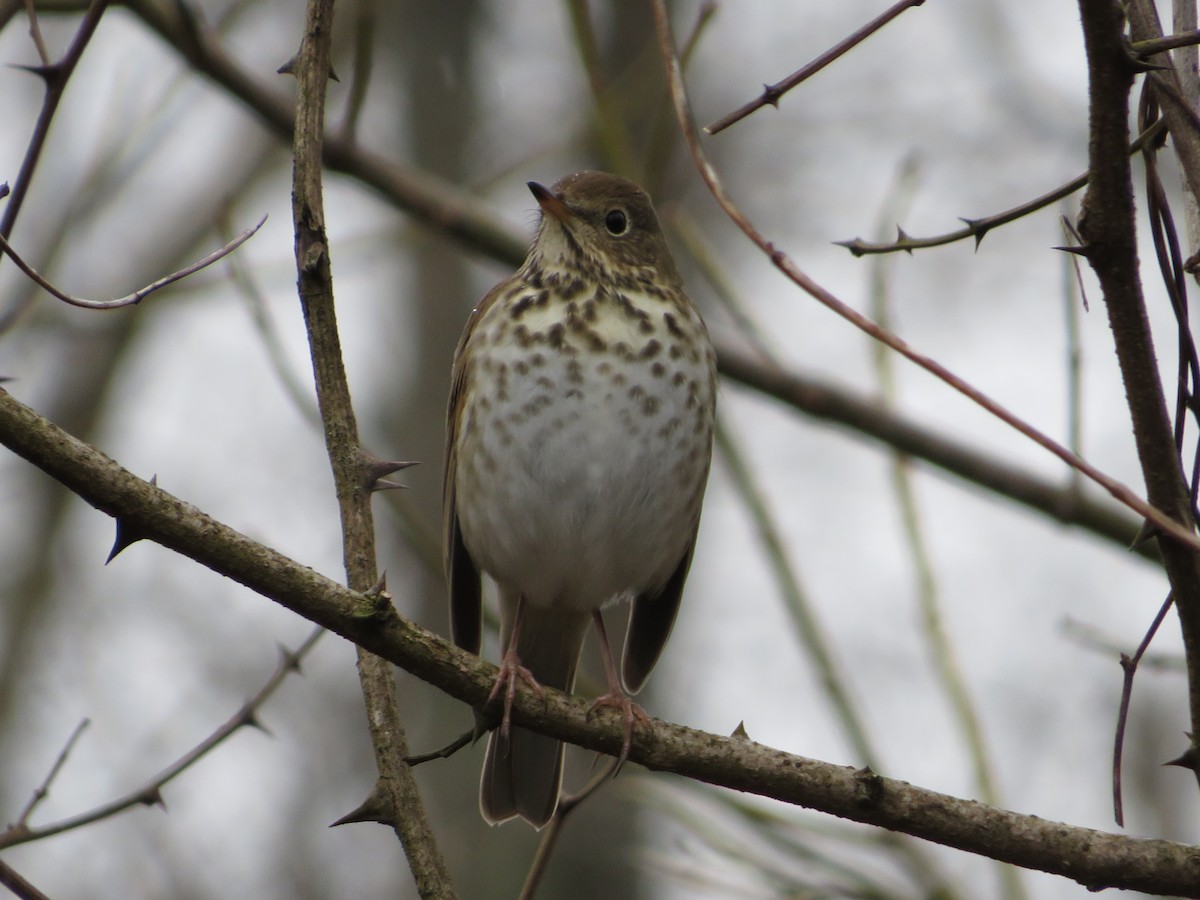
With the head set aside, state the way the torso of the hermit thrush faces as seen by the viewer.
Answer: toward the camera

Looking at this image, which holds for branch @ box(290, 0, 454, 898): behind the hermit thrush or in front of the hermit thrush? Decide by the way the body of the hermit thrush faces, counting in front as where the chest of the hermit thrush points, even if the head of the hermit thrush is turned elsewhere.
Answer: in front

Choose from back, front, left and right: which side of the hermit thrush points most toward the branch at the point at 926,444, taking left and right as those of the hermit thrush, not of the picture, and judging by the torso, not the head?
left
